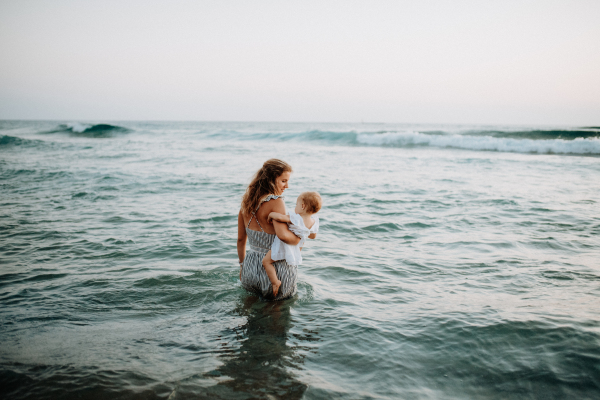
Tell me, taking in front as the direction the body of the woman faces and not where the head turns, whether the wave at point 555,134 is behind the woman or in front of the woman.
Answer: in front

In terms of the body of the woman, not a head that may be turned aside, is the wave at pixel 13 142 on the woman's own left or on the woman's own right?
on the woman's own left

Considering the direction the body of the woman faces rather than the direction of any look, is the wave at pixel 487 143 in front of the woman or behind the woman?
in front

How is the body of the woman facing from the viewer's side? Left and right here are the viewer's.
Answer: facing away from the viewer and to the right of the viewer

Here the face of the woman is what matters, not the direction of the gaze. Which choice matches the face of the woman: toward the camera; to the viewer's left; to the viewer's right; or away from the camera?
to the viewer's right
